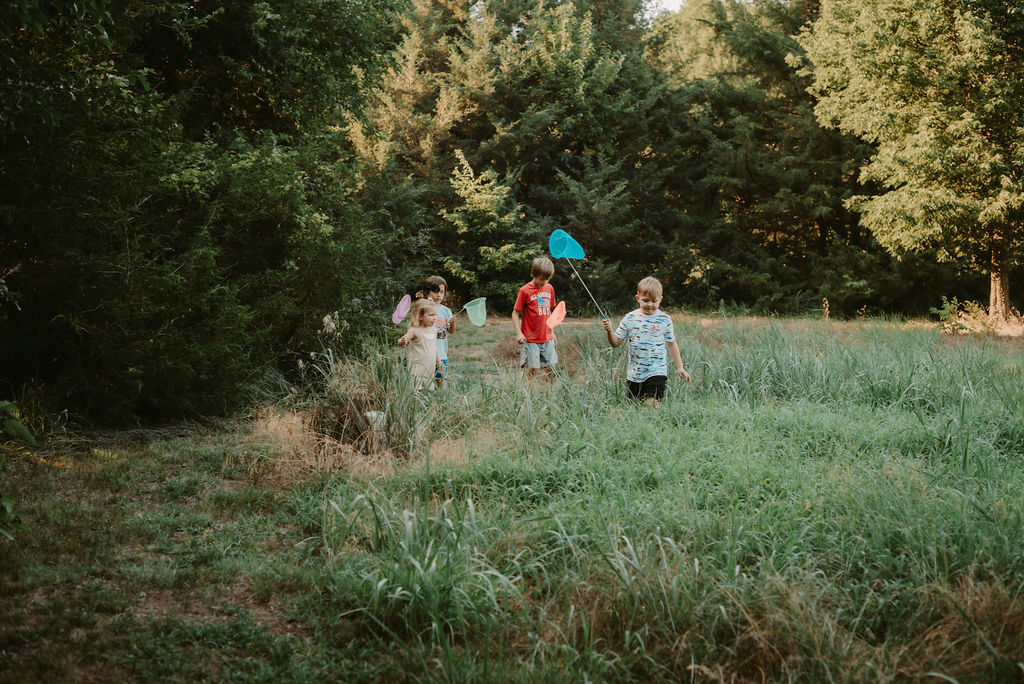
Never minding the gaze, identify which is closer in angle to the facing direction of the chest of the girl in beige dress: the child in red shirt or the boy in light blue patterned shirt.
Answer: the boy in light blue patterned shirt

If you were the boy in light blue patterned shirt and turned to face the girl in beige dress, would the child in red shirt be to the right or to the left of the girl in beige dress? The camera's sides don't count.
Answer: right

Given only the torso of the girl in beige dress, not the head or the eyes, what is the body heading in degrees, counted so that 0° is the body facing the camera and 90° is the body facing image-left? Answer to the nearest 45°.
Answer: approximately 315°

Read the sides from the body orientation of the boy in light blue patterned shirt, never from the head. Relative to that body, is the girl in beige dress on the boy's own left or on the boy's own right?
on the boy's own right

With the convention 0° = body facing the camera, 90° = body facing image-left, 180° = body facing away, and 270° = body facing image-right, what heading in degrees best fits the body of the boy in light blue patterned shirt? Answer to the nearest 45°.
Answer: approximately 0°

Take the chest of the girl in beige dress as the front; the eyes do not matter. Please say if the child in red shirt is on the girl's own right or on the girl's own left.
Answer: on the girl's own left

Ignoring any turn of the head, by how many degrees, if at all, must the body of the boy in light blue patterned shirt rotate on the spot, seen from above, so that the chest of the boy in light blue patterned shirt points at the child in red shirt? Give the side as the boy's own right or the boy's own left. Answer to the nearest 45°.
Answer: approximately 135° to the boy's own right
